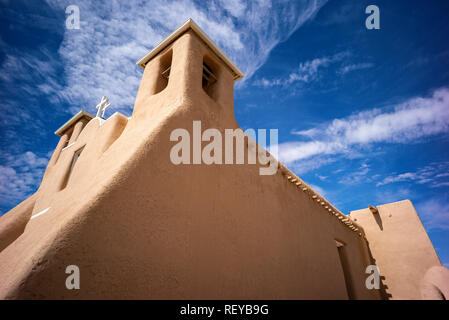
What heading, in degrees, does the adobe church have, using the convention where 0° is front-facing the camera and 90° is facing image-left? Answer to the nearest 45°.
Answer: approximately 45°
